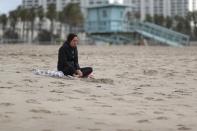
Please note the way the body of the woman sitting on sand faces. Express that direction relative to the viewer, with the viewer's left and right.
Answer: facing the viewer and to the right of the viewer
